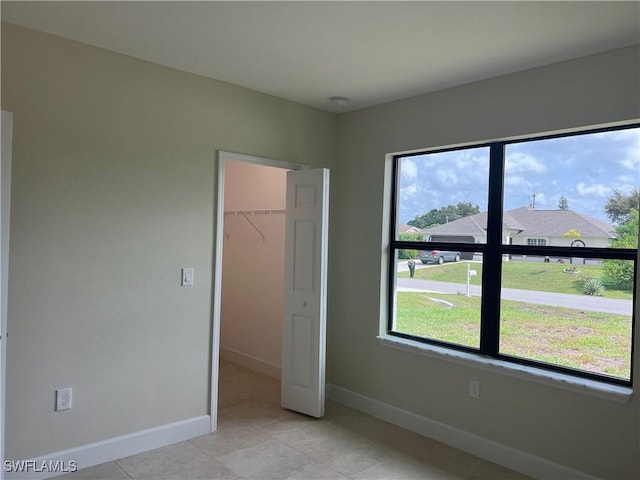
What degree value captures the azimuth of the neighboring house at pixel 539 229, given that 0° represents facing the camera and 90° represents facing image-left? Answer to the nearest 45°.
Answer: approximately 0°

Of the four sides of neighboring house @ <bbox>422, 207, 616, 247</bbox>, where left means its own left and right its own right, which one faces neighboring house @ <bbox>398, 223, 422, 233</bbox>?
right

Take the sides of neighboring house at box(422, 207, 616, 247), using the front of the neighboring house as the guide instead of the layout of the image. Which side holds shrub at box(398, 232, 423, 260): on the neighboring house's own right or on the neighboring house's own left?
on the neighboring house's own right
